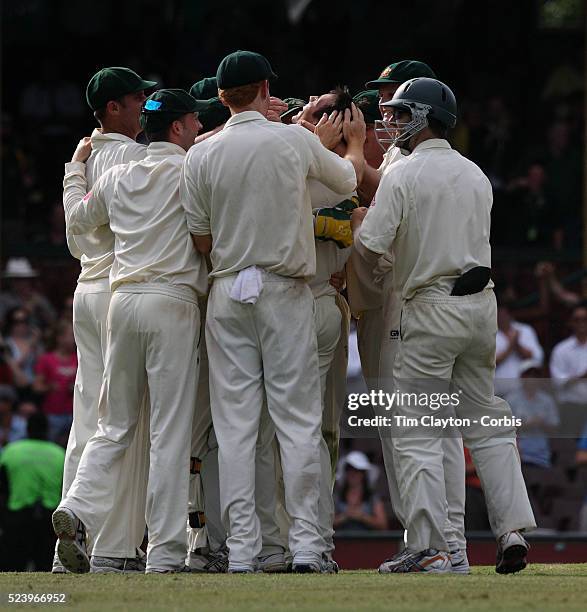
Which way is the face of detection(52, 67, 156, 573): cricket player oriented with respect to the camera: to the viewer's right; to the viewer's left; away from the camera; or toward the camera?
to the viewer's right

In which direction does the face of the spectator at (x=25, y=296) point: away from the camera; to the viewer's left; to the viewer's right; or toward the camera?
toward the camera

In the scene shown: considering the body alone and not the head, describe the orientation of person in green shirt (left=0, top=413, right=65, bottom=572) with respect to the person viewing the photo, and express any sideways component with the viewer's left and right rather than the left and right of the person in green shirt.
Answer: facing away from the viewer

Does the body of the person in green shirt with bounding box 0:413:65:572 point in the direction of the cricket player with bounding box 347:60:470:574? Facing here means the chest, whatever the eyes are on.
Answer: no

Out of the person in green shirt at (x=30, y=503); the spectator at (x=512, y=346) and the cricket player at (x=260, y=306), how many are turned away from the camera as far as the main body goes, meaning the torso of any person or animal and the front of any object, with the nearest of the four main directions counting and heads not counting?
2

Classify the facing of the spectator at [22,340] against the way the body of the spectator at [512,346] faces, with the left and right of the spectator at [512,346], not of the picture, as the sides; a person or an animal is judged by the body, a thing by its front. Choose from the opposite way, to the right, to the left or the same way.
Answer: the same way

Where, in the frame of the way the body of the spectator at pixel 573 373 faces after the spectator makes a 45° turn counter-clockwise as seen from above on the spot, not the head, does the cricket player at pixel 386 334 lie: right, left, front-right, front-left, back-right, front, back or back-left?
front-right

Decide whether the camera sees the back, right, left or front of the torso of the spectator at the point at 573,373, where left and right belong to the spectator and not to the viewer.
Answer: front

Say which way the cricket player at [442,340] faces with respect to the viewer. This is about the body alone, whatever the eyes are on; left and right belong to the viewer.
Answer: facing away from the viewer and to the left of the viewer

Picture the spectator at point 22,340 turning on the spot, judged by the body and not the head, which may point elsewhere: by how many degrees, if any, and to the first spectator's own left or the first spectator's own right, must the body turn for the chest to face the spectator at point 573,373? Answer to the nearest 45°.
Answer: approximately 90° to the first spectator's own left

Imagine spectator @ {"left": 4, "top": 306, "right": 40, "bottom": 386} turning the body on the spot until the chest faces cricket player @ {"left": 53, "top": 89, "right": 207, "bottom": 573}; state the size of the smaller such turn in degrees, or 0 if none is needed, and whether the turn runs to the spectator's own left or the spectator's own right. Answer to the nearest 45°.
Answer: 0° — they already face them

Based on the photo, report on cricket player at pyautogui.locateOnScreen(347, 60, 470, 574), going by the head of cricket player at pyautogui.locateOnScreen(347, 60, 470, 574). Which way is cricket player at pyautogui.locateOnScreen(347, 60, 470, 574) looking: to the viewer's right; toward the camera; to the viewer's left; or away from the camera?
to the viewer's left

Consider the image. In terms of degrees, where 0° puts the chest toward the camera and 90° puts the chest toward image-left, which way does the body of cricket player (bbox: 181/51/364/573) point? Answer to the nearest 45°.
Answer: approximately 180°

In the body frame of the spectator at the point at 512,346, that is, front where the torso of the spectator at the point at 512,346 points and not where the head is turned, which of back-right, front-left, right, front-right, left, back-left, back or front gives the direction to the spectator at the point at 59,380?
right

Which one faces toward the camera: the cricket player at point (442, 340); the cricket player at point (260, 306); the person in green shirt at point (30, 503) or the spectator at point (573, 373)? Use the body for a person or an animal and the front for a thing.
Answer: the spectator at point (573, 373)
